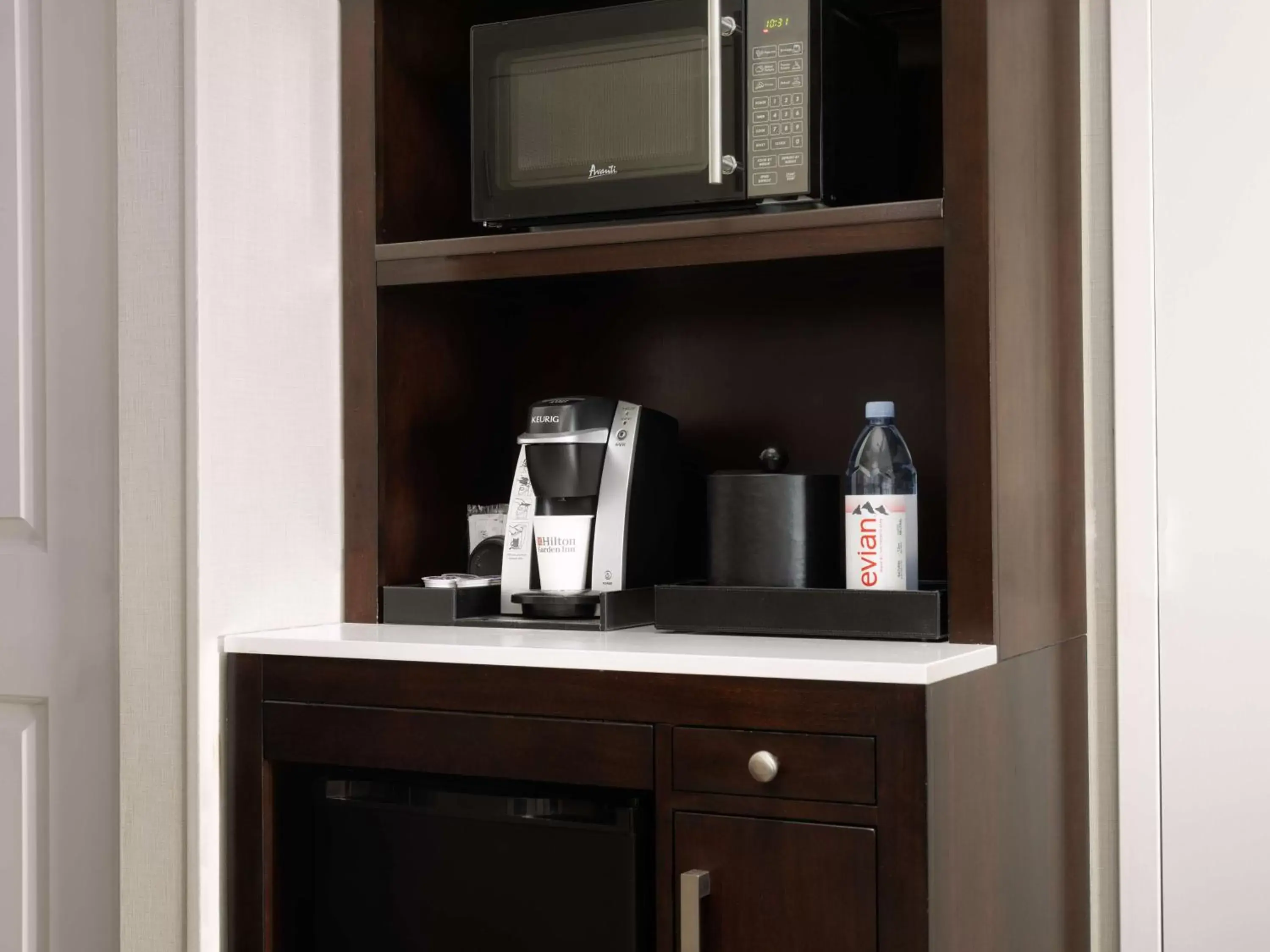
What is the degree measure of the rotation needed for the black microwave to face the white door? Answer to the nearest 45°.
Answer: approximately 45° to its right

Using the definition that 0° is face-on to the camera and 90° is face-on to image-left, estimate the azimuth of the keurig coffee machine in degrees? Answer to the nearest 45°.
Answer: approximately 45°

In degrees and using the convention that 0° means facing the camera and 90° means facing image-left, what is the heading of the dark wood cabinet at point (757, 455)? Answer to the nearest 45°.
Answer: approximately 45°

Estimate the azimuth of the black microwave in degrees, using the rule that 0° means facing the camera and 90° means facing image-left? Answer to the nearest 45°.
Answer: approximately 45°
